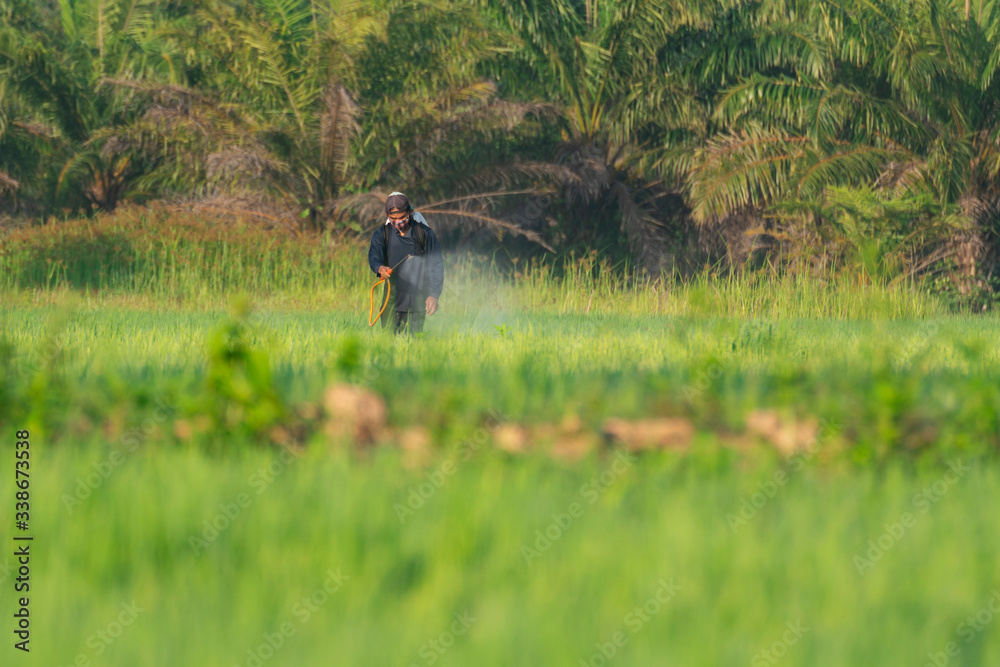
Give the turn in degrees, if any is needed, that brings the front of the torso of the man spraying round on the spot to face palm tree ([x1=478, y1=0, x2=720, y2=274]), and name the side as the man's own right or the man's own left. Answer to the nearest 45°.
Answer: approximately 180°

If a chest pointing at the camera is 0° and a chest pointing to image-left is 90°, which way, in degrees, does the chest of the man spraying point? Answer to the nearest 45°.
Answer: approximately 0°
